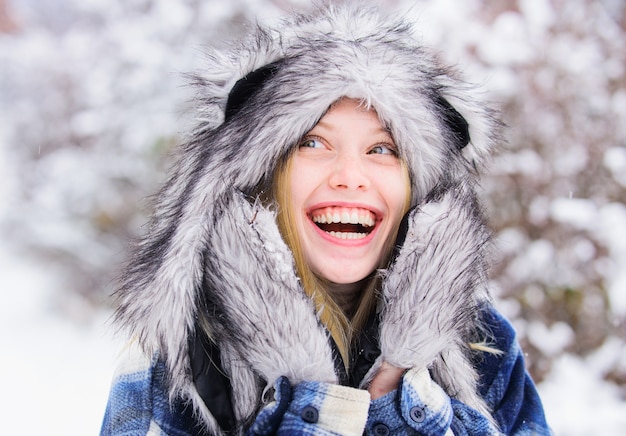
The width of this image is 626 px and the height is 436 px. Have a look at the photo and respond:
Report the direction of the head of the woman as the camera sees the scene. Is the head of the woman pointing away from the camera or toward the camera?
toward the camera

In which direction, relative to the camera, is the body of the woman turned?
toward the camera
